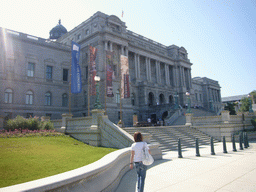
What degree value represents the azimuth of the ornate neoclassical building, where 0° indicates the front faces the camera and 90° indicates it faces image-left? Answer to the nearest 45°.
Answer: approximately 315°

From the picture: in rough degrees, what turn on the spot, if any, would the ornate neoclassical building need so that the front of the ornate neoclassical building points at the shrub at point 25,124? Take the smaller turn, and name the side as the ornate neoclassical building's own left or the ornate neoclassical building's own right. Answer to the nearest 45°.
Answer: approximately 45° to the ornate neoclassical building's own right

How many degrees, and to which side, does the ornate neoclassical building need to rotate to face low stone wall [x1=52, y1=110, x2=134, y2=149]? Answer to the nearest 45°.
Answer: approximately 45° to its right

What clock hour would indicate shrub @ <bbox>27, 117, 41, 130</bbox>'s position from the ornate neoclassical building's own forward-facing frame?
The shrub is roughly at 1 o'clock from the ornate neoclassical building.

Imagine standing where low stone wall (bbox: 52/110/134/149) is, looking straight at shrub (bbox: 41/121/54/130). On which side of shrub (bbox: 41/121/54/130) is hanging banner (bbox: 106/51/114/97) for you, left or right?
right

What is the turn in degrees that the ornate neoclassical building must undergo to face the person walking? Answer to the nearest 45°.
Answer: approximately 45° to its right
